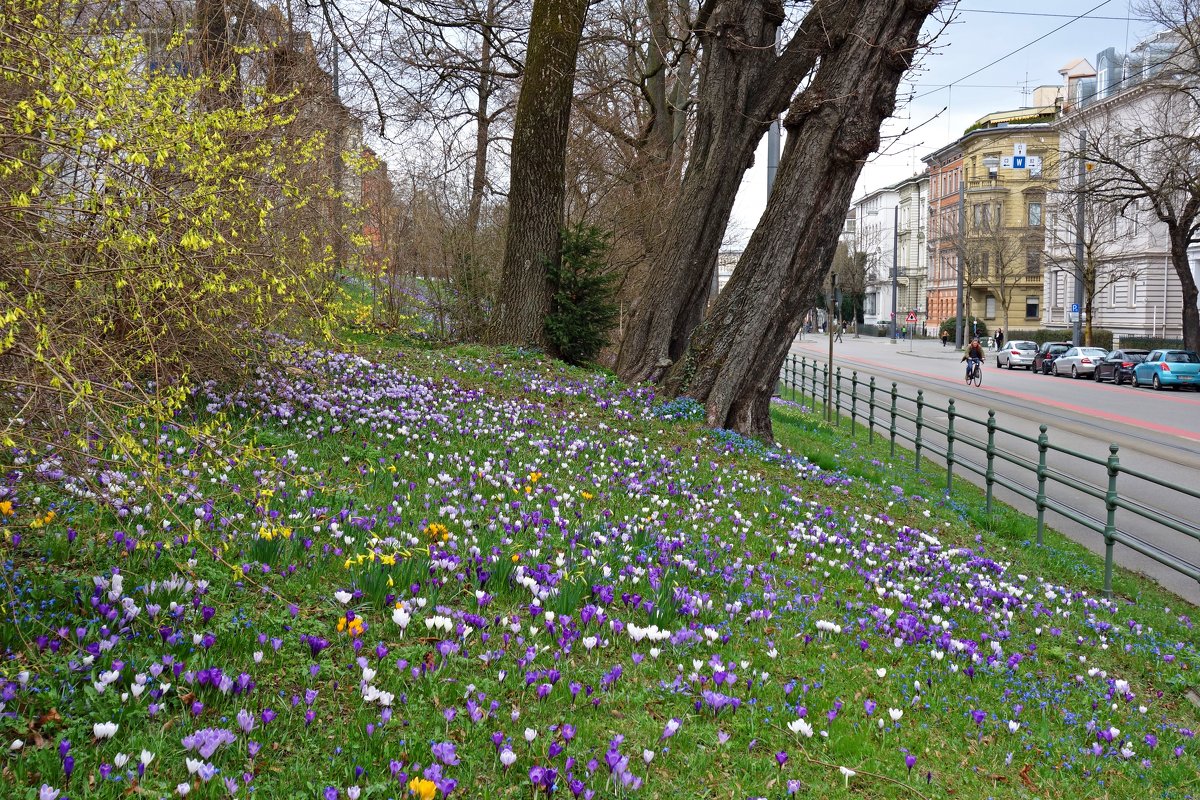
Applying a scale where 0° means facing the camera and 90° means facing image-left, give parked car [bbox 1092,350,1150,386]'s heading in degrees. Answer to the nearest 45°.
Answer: approximately 135°

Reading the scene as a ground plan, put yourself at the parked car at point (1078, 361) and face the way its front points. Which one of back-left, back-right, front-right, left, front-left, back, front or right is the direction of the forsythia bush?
back-left

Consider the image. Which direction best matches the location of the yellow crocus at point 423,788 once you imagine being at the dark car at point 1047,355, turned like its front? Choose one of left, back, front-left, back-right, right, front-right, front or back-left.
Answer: back-left

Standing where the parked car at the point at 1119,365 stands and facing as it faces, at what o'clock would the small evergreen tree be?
The small evergreen tree is roughly at 8 o'clock from the parked car.

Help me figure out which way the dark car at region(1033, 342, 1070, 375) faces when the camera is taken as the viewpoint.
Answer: facing away from the viewer and to the left of the viewer

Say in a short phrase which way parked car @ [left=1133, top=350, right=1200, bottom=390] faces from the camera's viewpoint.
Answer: facing away from the viewer and to the left of the viewer

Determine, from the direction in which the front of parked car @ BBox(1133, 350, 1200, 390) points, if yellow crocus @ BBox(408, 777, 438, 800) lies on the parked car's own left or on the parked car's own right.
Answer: on the parked car's own left

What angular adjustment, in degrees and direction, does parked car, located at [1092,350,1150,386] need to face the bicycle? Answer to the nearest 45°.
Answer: approximately 90° to its left

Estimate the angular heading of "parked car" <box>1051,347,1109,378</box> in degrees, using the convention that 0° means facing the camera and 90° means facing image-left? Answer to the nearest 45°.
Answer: approximately 135°

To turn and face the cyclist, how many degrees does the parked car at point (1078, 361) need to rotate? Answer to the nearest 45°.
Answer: approximately 135° to its left

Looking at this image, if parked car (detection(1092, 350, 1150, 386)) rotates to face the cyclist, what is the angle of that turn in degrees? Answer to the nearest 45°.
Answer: approximately 90° to its left

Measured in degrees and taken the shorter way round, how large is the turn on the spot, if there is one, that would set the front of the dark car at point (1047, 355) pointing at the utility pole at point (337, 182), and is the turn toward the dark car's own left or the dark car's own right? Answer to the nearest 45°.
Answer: approximately 135° to the dark car's own left

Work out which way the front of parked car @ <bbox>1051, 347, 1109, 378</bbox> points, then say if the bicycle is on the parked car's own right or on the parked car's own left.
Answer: on the parked car's own left

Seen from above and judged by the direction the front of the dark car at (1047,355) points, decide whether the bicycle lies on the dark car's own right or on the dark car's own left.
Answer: on the dark car's own left

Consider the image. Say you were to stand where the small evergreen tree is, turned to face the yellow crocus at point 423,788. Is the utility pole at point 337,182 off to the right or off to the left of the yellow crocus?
right
